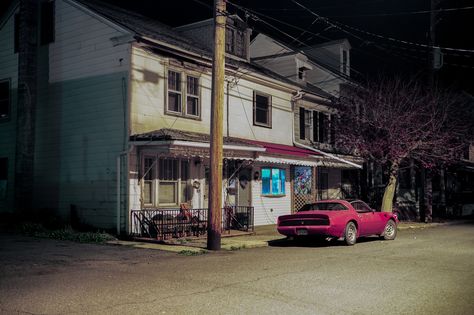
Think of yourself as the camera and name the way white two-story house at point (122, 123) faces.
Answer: facing the viewer and to the right of the viewer

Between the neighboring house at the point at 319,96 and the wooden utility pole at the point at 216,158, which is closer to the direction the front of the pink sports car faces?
the neighboring house

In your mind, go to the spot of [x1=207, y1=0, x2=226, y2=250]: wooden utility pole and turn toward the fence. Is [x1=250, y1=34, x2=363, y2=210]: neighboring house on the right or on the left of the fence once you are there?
right

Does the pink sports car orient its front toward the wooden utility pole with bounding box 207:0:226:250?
no

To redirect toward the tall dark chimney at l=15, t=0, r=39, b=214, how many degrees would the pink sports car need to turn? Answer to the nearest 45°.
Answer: approximately 135° to its left

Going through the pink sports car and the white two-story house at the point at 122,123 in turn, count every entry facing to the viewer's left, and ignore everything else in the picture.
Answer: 0

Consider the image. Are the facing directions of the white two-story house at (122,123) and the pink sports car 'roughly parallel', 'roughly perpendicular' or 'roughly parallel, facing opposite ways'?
roughly perpendicular

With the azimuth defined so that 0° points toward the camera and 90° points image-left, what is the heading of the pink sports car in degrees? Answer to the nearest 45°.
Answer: approximately 225°

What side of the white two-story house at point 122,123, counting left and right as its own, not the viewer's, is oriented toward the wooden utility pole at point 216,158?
front

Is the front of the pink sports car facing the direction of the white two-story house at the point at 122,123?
no

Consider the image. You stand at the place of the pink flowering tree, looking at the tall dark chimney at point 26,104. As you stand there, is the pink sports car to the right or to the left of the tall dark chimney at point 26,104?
left
